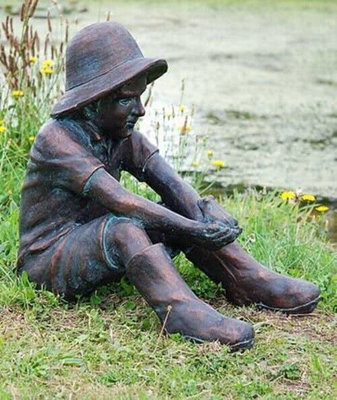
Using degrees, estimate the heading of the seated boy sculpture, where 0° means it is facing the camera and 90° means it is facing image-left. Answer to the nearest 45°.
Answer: approximately 315°

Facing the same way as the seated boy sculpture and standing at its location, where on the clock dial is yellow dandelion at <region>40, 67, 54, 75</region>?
The yellow dandelion is roughly at 7 o'clock from the seated boy sculpture.

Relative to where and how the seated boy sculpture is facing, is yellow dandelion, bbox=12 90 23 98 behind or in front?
behind
